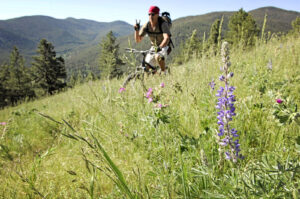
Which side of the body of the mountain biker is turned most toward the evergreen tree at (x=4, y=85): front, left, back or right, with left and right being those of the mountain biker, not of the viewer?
right

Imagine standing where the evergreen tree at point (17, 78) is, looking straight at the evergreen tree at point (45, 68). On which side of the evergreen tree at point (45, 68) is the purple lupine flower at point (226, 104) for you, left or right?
right

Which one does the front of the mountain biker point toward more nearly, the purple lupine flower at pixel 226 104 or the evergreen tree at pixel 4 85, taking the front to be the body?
the purple lupine flower

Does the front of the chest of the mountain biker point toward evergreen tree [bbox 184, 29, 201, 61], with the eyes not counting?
no

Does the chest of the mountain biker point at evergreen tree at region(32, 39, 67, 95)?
no

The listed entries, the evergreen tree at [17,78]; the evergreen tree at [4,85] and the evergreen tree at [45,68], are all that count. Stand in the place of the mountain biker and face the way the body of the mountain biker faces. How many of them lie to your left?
0

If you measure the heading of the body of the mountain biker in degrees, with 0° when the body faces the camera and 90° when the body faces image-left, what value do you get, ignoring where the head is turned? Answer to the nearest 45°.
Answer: approximately 45°

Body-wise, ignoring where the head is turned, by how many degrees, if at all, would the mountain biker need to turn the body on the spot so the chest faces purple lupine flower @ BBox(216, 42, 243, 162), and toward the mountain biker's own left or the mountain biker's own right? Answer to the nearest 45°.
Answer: approximately 45° to the mountain biker's own left

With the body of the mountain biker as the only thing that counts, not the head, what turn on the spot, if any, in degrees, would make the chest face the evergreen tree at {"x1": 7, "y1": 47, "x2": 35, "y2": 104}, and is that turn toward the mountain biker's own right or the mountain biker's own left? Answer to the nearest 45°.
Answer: approximately 90° to the mountain biker's own right
